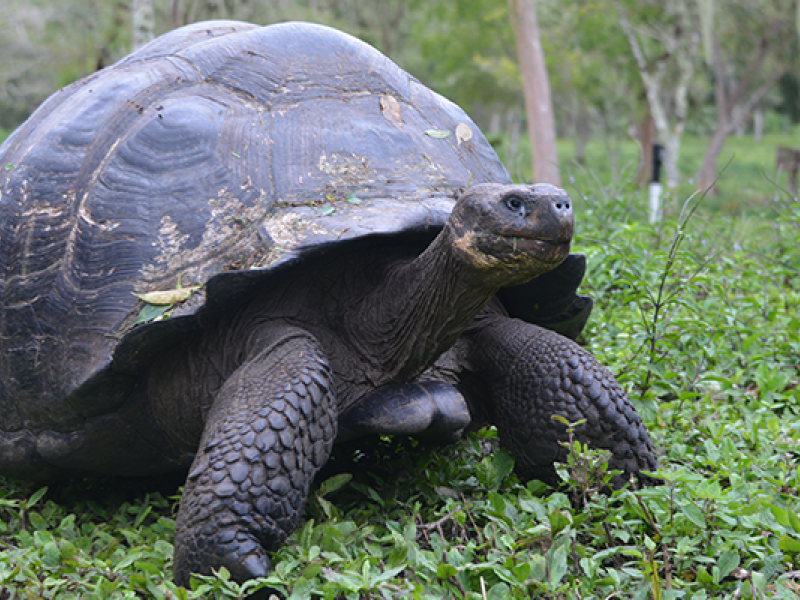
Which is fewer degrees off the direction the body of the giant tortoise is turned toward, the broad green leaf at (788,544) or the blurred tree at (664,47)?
the broad green leaf

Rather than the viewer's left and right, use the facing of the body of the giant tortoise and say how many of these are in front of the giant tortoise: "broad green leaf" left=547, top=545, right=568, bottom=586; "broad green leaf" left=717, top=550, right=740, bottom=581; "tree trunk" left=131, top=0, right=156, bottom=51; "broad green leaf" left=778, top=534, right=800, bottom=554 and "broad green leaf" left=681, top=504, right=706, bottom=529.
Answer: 4

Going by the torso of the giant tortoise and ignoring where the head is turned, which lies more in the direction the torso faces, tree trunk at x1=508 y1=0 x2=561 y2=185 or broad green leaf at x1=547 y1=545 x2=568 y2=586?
the broad green leaf

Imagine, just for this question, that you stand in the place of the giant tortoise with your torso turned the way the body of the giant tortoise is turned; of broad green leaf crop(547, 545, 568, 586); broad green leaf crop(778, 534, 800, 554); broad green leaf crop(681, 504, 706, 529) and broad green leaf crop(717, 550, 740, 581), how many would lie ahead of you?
4

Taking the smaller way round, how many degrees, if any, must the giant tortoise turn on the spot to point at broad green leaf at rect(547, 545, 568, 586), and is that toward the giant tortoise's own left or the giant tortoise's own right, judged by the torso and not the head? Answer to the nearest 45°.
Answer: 0° — it already faces it

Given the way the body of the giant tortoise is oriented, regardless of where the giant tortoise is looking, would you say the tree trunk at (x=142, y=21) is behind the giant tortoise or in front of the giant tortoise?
behind

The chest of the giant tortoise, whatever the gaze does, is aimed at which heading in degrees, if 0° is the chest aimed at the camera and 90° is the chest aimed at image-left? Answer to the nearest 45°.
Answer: approximately 315°

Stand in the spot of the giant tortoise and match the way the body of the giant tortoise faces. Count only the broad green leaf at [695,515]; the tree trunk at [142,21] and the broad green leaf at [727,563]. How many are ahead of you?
2

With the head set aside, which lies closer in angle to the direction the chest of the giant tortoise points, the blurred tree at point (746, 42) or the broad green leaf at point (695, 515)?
the broad green leaf

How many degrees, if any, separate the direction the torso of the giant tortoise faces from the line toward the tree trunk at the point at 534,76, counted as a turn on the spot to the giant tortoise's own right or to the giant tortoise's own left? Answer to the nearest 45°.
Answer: approximately 135° to the giant tortoise's own left
